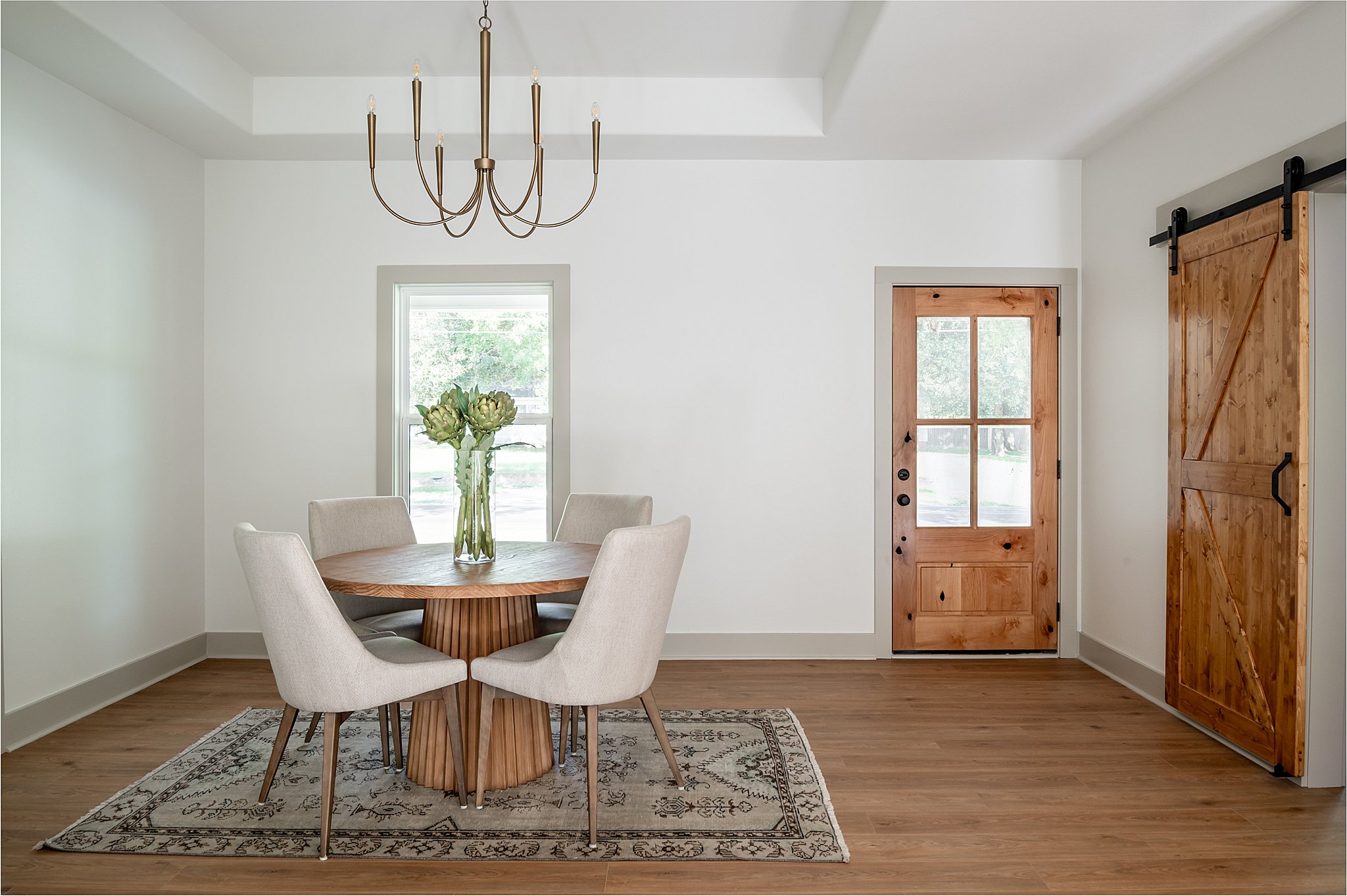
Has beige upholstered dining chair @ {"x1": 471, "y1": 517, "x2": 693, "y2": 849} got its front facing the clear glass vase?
yes

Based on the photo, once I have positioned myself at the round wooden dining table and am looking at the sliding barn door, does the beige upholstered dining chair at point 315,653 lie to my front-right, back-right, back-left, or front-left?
back-right

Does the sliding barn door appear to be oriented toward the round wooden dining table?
yes

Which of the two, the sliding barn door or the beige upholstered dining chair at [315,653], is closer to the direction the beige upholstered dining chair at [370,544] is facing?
the sliding barn door

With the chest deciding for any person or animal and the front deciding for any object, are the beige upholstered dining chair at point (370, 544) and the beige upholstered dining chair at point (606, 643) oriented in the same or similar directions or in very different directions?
very different directions

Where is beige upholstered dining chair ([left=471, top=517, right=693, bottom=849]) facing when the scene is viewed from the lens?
facing away from the viewer and to the left of the viewer

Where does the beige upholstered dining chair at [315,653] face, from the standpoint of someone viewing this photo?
facing away from the viewer and to the right of the viewer

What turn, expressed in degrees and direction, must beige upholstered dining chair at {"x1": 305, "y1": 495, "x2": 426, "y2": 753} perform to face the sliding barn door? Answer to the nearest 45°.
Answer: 0° — it already faces it

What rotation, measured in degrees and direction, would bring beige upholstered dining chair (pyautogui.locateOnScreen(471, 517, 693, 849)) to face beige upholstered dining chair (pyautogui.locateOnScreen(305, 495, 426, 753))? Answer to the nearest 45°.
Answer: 0° — it already faces it

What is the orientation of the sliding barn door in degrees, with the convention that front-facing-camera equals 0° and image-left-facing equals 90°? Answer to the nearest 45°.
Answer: approximately 45°

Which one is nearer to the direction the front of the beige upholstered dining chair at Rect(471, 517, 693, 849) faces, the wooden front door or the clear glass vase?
the clear glass vase
